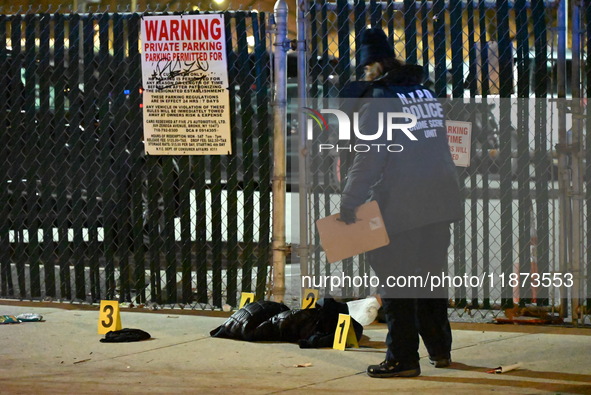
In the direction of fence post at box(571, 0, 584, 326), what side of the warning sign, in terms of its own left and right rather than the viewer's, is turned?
left

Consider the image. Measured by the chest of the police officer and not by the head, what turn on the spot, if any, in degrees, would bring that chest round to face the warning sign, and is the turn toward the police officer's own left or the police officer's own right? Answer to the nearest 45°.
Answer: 0° — they already face it

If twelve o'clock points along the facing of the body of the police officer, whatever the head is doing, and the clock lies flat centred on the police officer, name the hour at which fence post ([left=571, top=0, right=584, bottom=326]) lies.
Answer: The fence post is roughly at 3 o'clock from the police officer.

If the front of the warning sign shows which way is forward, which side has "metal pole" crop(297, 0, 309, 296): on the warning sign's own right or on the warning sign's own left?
on the warning sign's own left

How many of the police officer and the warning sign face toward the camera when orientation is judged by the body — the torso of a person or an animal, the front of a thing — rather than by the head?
1

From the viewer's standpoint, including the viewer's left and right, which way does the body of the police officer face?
facing away from the viewer and to the left of the viewer

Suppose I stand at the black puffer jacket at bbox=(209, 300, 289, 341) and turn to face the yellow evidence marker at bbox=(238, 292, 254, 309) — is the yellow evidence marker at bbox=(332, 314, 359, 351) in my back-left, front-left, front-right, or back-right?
back-right

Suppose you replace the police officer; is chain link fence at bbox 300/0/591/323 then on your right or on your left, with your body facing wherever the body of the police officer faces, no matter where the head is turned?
on your right
